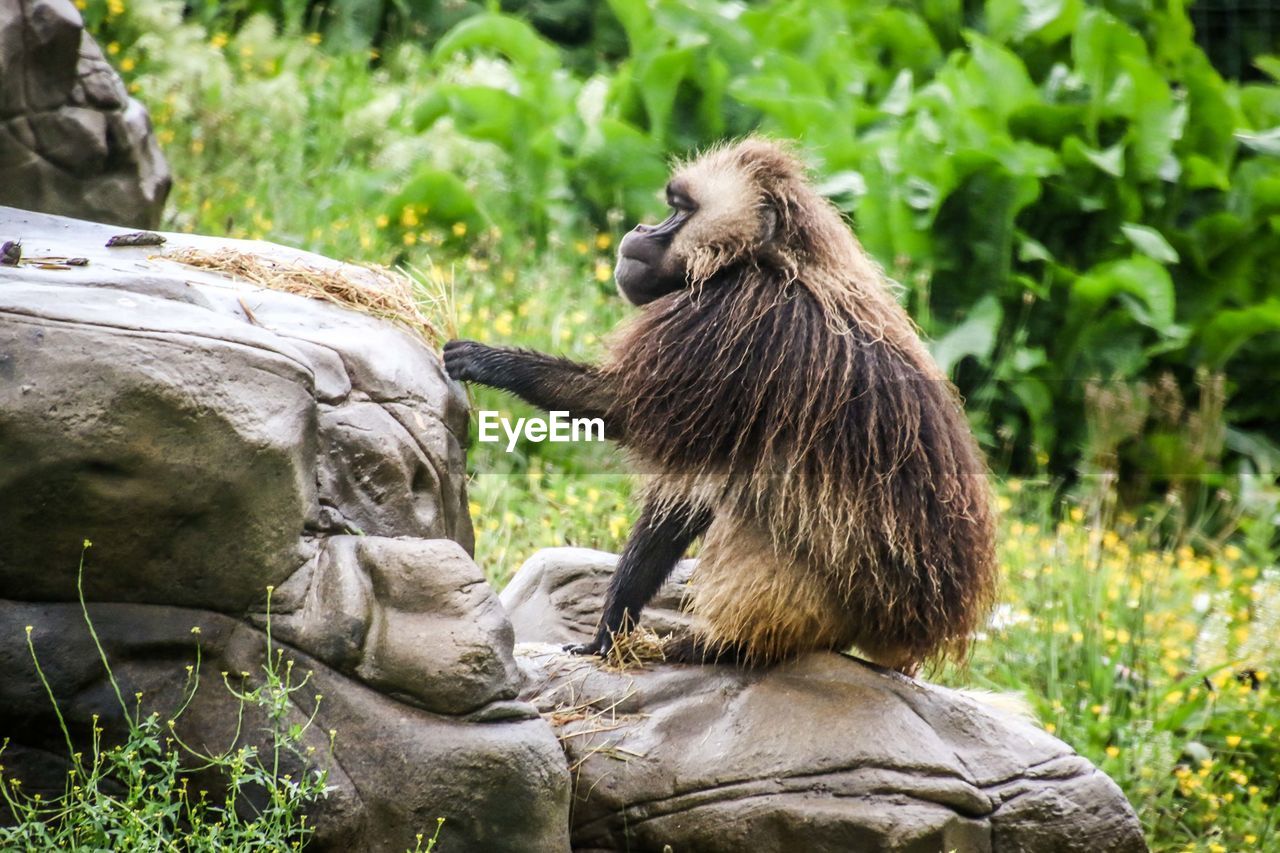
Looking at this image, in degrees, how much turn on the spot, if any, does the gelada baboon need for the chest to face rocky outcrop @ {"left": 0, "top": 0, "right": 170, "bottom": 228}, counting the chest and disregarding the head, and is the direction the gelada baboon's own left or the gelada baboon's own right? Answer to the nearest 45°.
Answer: approximately 45° to the gelada baboon's own right

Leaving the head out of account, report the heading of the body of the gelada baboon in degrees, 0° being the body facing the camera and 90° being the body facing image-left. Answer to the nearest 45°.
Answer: approximately 90°

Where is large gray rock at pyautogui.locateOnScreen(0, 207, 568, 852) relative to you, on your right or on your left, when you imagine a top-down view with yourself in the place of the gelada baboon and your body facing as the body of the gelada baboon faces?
on your left
